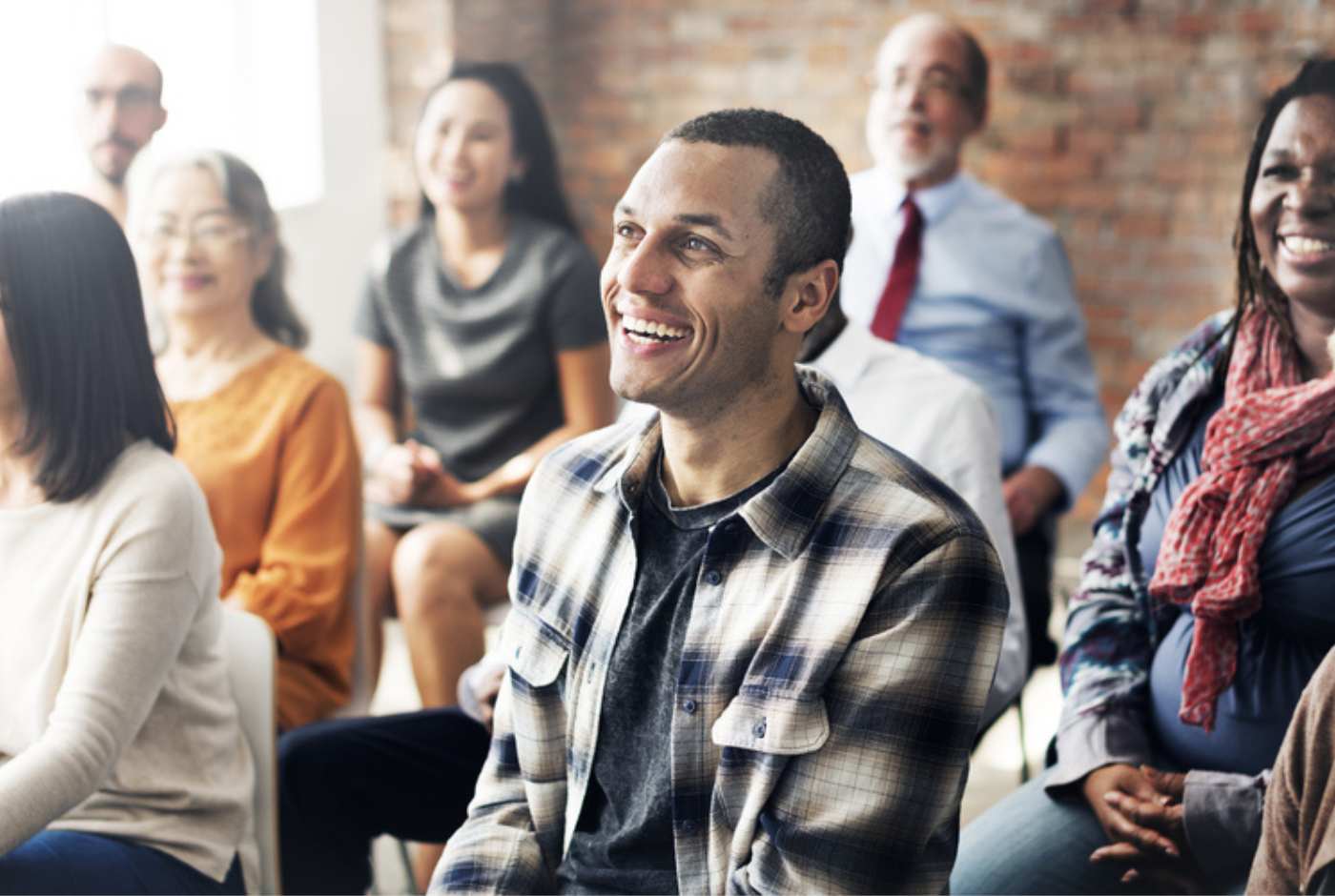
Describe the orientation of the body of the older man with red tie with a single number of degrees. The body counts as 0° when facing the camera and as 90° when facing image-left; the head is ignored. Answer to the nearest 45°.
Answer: approximately 45°

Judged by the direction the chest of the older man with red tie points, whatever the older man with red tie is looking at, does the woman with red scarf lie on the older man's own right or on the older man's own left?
on the older man's own left

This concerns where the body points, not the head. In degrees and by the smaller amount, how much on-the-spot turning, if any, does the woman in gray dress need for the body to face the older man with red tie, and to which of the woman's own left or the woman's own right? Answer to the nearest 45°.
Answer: approximately 135° to the woman's own left

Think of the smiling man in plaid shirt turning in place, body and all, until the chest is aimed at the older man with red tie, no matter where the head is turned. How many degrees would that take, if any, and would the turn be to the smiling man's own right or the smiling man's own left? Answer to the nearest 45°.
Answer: approximately 135° to the smiling man's own right

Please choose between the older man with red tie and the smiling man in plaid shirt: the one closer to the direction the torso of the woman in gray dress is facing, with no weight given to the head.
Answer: the smiling man in plaid shirt

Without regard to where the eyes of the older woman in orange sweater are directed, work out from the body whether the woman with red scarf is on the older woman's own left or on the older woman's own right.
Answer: on the older woman's own left
